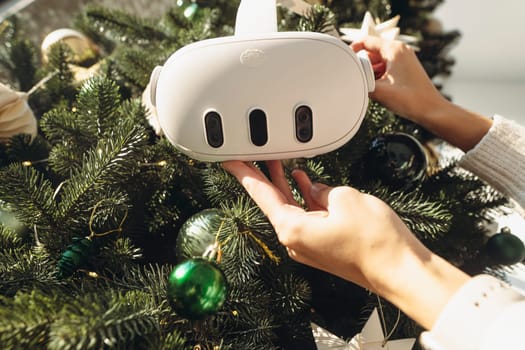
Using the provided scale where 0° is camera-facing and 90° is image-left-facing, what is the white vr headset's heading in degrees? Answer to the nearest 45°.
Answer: approximately 0°
